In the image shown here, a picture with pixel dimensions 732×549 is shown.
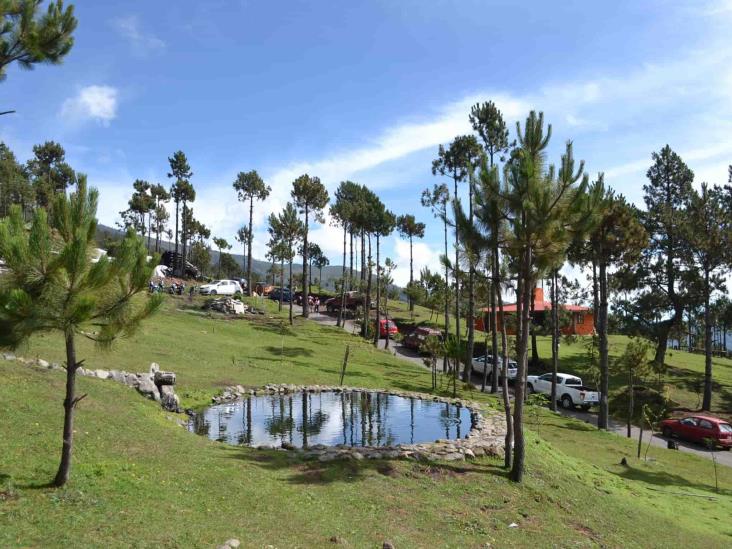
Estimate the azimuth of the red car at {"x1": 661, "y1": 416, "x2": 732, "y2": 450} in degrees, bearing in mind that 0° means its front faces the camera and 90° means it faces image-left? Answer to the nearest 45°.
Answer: approximately 135°

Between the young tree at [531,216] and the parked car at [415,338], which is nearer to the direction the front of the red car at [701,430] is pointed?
the parked car

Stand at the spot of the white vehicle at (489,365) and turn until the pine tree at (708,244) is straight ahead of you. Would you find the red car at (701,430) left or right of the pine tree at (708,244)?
right
